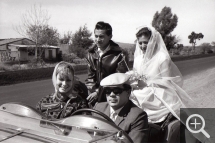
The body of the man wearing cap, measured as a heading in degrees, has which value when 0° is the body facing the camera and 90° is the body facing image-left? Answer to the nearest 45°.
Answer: approximately 45°

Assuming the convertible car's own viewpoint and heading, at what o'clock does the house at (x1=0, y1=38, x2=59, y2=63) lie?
The house is roughly at 4 o'clock from the convertible car.

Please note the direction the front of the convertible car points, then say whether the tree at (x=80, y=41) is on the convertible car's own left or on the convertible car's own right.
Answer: on the convertible car's own right

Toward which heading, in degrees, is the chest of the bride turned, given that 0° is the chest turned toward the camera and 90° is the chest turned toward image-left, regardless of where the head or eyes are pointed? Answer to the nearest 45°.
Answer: approximately 45°

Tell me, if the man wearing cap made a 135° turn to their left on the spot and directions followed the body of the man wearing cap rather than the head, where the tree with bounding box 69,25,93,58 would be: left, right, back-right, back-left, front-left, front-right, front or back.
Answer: left

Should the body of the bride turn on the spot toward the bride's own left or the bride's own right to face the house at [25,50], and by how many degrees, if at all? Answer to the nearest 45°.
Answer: approximately 90° to the bride's own right
